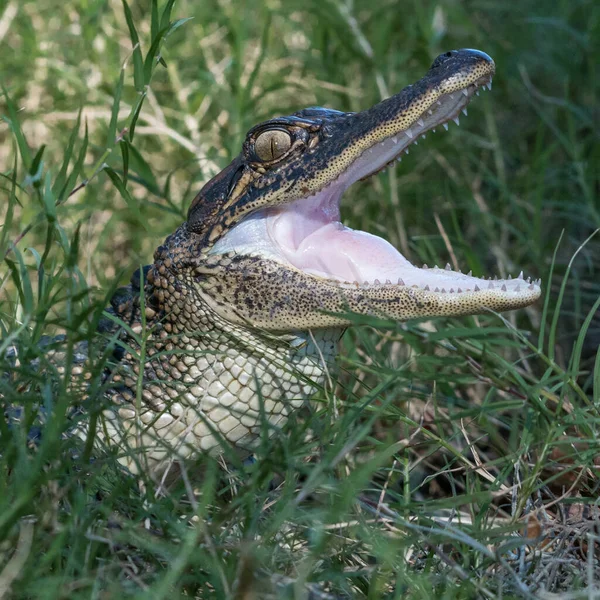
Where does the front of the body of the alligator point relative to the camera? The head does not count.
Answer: to the viewer's right
